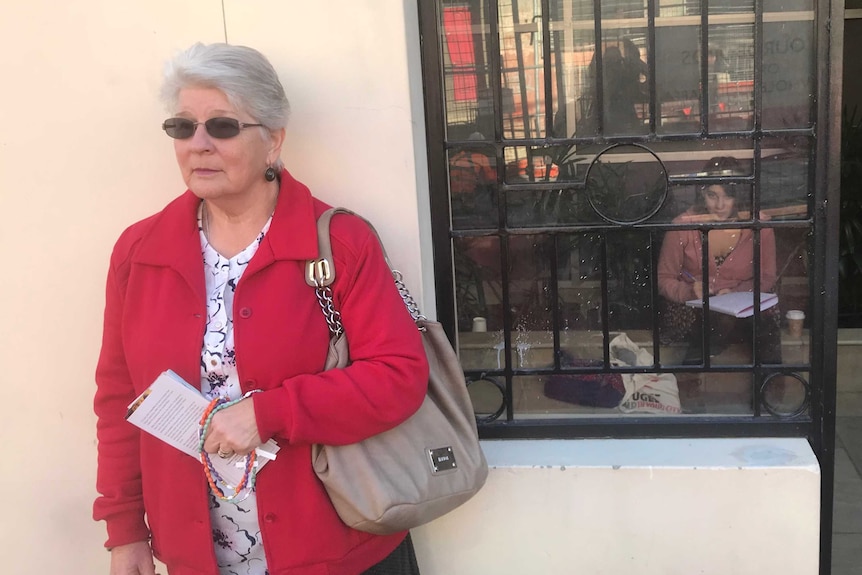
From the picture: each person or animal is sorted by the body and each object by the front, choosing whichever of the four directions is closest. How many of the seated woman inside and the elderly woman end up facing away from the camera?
0

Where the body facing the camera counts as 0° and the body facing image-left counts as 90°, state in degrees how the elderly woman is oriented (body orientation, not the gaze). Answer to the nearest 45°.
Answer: approximately 45°

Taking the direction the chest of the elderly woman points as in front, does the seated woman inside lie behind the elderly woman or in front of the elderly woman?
behind

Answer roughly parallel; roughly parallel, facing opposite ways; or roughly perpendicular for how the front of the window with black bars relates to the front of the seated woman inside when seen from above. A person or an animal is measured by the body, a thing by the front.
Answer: roughly parallel

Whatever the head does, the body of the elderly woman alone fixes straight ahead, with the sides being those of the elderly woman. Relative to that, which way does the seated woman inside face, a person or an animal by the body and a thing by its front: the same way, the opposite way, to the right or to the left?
the same way

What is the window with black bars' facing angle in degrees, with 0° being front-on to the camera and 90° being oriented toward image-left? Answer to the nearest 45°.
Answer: approximately 0°

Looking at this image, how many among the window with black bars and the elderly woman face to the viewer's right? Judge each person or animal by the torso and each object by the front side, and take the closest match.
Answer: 0

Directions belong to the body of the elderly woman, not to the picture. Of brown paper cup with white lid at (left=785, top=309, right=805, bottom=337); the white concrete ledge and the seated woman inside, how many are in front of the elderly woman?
0

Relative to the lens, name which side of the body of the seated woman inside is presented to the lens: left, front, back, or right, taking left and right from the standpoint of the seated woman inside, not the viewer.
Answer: front

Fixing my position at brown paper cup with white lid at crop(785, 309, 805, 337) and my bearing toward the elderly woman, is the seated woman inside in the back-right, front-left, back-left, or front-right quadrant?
front-right

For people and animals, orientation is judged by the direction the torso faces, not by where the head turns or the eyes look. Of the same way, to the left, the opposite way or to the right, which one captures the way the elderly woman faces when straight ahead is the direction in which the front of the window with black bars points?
the same way

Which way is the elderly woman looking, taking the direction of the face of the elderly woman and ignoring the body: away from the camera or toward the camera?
toward the camera
